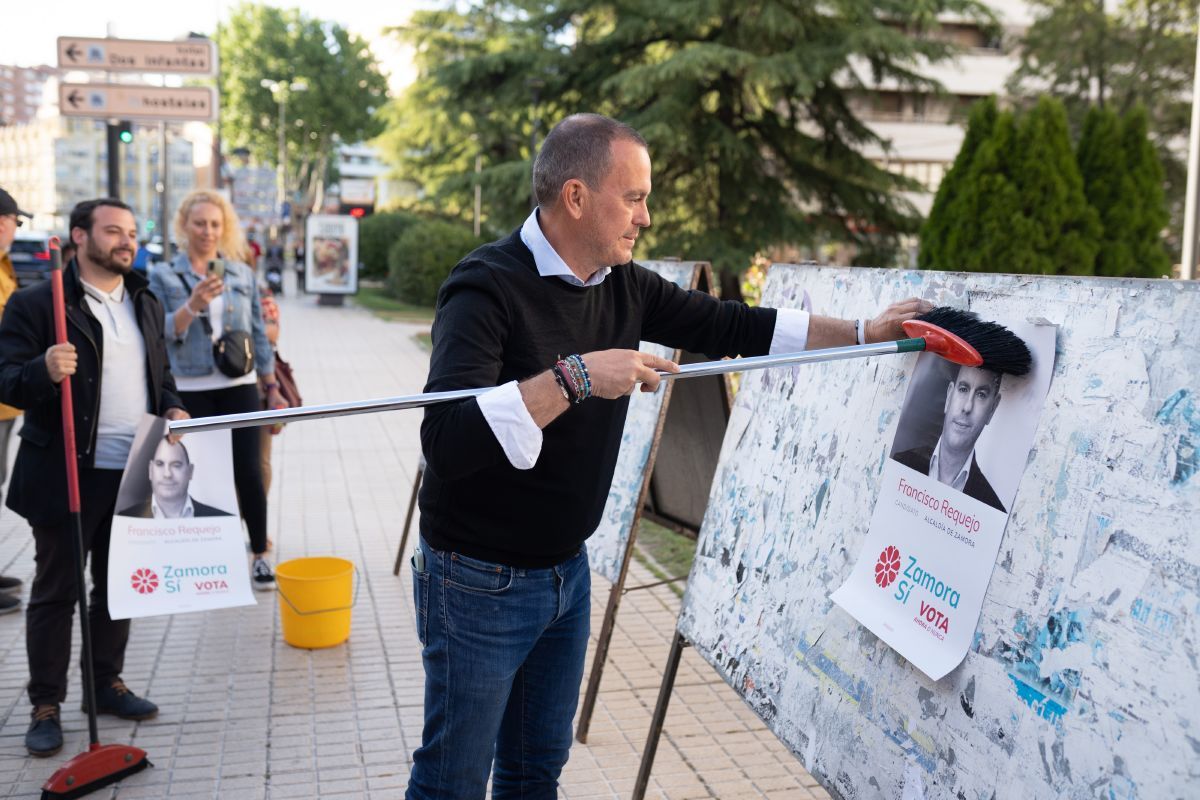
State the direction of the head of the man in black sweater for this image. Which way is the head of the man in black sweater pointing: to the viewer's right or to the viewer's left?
to the viewer's right

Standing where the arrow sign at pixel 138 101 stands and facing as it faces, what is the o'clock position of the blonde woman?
The blonde woman is roughly at 12 o'clock from the arrow sign.

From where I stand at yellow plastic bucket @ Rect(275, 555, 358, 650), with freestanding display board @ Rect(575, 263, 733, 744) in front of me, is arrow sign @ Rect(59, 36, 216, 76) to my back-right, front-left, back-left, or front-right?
back-left

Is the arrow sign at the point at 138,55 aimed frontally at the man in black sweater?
yes

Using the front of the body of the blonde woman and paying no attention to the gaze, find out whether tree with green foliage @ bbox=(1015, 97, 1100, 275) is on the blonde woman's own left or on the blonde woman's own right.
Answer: on the blonde woman's own left

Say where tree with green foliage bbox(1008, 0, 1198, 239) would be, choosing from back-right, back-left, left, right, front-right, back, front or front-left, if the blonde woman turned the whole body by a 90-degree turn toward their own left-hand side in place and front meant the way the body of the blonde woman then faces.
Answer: front-left

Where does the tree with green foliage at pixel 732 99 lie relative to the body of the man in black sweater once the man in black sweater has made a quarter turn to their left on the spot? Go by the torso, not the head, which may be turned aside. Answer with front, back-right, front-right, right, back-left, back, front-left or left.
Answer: front-left
